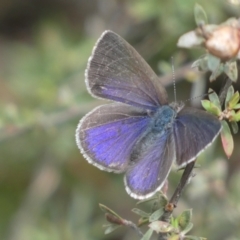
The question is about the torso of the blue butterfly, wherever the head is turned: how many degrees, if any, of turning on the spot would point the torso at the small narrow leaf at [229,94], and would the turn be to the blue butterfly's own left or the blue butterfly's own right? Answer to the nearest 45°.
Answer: approximately 90° to the blue butterfly's own right

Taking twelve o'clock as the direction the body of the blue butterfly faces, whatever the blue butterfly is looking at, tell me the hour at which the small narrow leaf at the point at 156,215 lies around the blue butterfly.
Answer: The small narrow leaf is roughly at 5 o'clock from the blue butterfly.

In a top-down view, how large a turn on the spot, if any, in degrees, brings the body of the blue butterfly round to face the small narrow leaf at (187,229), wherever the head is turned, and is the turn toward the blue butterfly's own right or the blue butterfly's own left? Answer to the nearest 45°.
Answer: approximately 135° to the blue butterfly's own right

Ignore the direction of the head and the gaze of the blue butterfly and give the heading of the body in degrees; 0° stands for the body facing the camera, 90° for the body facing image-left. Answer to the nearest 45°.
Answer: approximately 225°
